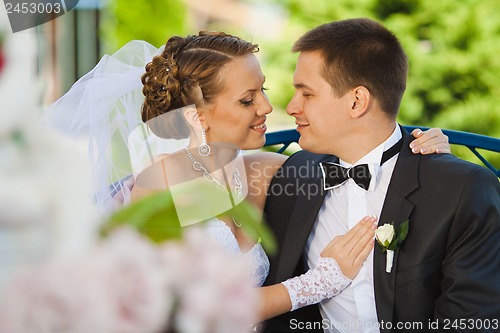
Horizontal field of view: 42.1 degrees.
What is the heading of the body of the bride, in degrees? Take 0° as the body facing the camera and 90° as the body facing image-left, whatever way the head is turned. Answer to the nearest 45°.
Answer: approximately 315°

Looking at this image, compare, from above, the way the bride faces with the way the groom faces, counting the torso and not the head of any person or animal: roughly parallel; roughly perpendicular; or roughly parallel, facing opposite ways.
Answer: roughly perpendicular

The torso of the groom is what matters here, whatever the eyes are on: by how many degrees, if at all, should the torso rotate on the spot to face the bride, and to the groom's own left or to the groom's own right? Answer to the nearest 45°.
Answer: approximately 45° to the groom's own right

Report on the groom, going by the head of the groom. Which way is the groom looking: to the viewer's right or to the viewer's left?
to the viewer's left

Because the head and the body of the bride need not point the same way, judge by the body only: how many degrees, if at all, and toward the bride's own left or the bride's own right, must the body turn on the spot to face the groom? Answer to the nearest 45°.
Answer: approximately 45° to the bride's own left

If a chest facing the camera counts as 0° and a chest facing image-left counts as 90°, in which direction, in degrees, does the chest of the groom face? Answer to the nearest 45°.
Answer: approximately 45°
